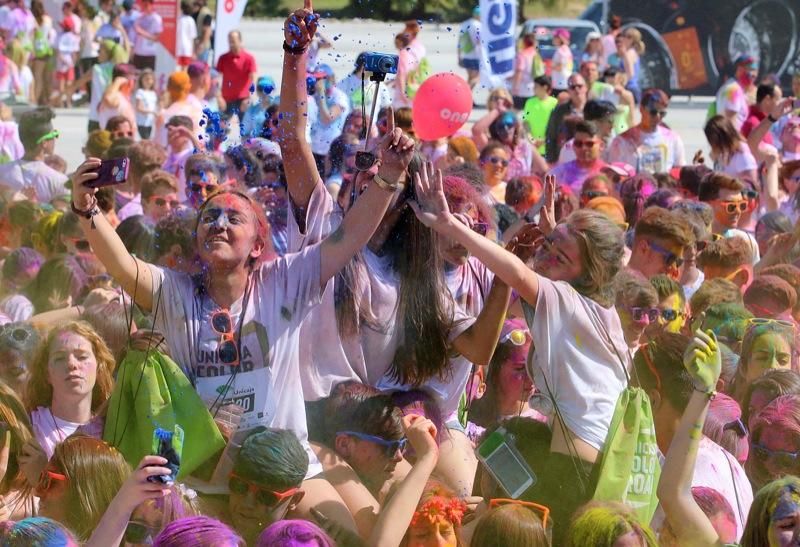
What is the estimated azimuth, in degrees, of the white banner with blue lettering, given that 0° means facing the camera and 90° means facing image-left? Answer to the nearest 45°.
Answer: approximately 0°

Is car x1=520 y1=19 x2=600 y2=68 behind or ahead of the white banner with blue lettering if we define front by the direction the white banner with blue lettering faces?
behind

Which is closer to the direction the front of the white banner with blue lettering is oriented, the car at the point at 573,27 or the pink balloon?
the pink balloon
